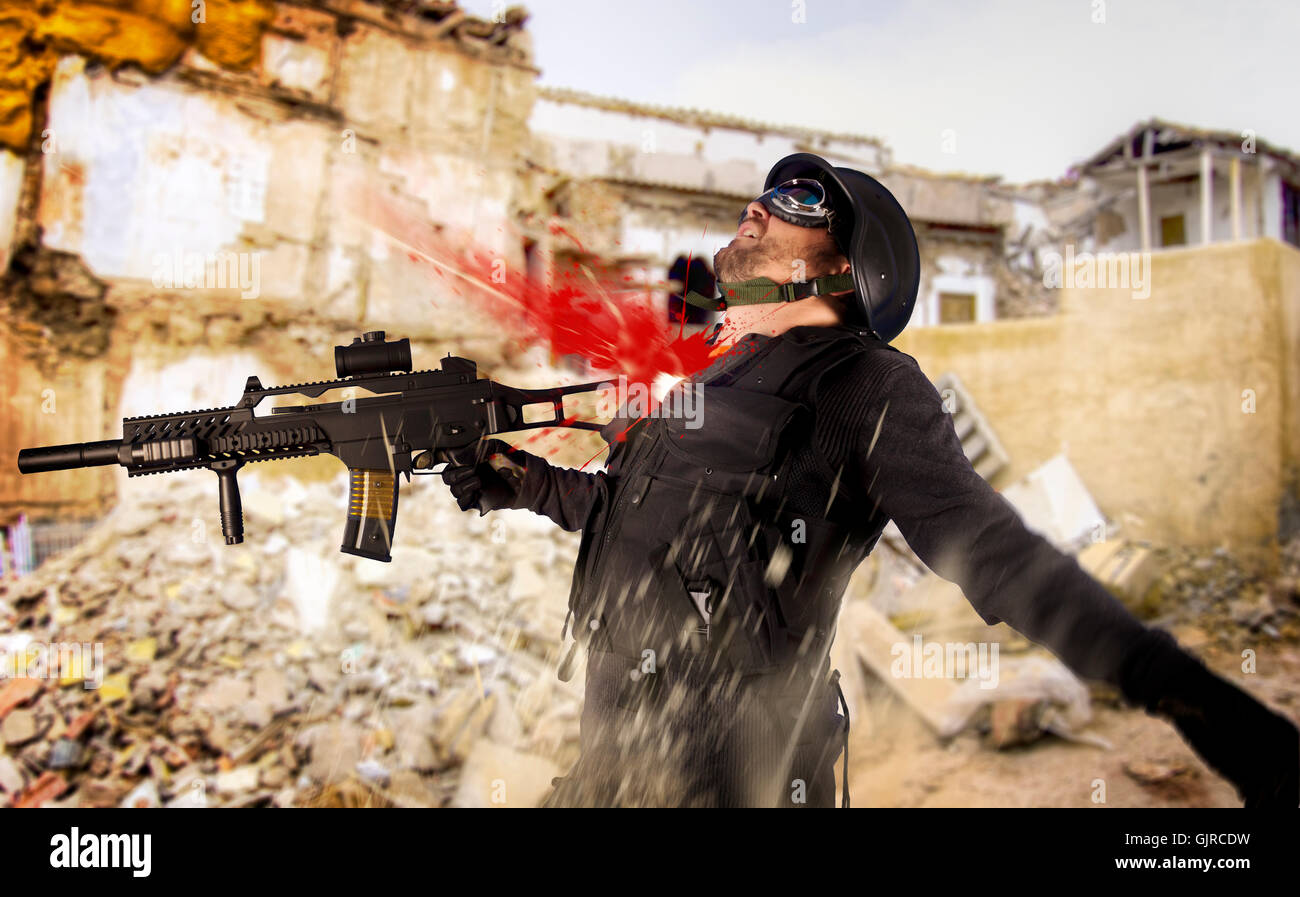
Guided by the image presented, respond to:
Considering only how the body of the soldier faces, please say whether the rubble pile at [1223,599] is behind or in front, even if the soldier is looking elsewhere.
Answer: behind

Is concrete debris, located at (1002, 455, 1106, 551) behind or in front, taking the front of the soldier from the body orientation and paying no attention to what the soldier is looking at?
behind

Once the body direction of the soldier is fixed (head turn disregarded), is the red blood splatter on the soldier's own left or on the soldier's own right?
on the soldier's own right

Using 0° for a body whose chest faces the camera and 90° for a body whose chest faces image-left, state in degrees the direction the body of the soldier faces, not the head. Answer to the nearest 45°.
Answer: approximately 45°

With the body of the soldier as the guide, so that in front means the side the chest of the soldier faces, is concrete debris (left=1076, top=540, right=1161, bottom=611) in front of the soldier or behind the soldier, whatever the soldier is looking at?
behind
